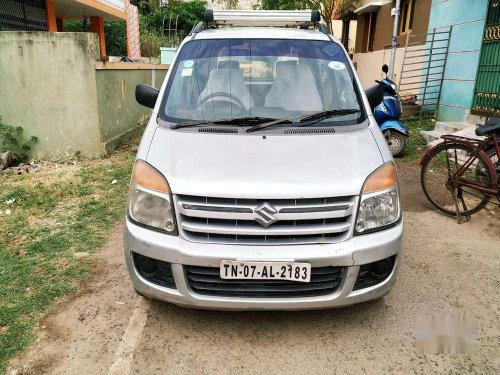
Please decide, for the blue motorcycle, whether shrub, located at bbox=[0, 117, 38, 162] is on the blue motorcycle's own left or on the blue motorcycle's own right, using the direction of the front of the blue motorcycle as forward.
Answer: on the blue motorcycle's own right

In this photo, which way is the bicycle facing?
to the viewer's right

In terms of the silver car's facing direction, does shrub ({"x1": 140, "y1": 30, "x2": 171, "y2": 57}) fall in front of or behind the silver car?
behind

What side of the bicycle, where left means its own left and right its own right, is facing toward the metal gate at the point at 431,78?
left

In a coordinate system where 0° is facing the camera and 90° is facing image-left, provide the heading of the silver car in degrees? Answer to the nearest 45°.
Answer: approximately 0°

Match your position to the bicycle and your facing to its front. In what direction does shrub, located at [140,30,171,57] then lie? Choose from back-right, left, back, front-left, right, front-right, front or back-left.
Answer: back-left

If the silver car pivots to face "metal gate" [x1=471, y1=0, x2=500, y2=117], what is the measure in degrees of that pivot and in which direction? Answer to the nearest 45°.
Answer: approximately 135° to its left

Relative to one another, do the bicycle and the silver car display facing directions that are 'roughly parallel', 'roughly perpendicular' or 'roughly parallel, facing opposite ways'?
roughly perpendicular

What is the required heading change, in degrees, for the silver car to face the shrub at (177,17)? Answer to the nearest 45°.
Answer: approximately 180°

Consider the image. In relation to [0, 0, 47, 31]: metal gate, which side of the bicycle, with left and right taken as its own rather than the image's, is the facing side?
back

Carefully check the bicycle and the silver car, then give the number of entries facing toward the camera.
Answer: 1
